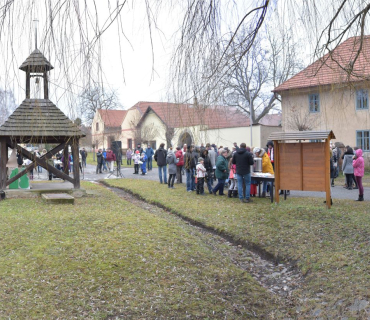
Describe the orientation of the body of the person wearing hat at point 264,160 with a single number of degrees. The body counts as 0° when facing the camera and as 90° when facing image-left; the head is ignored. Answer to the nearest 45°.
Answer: approximately 90°

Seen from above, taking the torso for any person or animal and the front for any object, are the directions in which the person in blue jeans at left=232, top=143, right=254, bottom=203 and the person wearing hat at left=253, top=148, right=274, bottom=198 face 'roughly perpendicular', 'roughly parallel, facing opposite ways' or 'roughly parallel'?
roughly perpendicular

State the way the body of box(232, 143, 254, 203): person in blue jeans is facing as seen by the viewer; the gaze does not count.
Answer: away from the camera

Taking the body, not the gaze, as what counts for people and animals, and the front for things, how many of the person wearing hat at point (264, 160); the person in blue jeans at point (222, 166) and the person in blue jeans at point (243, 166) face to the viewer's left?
1

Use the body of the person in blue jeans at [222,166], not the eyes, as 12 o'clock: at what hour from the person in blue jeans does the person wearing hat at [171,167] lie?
The person wearing hat is roughly at 8 o'clock from the person in blue jeans.

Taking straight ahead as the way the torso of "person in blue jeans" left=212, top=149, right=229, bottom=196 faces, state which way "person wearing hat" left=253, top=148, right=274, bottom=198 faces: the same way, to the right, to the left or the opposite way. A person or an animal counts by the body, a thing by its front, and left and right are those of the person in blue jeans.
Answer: the opposite way

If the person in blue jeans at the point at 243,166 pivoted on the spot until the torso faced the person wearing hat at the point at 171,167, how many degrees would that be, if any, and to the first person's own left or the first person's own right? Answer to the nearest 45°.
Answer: approximately 45° to the first person's own left
